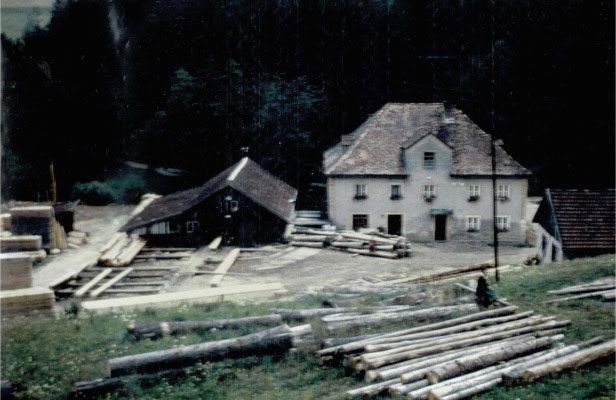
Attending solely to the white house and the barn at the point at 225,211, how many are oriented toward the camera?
2

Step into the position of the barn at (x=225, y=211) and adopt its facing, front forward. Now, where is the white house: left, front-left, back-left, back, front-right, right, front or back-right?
left

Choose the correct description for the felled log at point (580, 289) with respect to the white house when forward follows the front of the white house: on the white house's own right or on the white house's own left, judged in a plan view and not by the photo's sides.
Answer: on the white house's own left

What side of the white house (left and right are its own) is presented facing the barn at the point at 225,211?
right

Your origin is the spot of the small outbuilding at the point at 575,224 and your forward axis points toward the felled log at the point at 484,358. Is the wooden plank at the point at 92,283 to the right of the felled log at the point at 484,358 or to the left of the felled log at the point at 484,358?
right

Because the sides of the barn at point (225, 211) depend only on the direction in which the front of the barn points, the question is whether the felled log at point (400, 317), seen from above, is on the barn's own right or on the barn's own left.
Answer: on the barn's own left

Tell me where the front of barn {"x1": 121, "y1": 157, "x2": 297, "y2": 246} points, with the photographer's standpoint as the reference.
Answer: facing the viewer

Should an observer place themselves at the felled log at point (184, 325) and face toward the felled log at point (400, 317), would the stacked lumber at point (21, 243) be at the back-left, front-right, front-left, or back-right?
back-left

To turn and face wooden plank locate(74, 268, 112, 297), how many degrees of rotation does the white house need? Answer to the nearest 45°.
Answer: approximately 45° to its right

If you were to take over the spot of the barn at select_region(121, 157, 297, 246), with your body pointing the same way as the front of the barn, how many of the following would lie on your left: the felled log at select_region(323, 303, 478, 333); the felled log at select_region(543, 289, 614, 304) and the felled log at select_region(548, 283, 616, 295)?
3

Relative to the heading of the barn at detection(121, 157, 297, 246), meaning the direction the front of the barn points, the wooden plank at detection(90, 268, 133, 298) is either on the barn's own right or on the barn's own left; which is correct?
on the barn's own right
